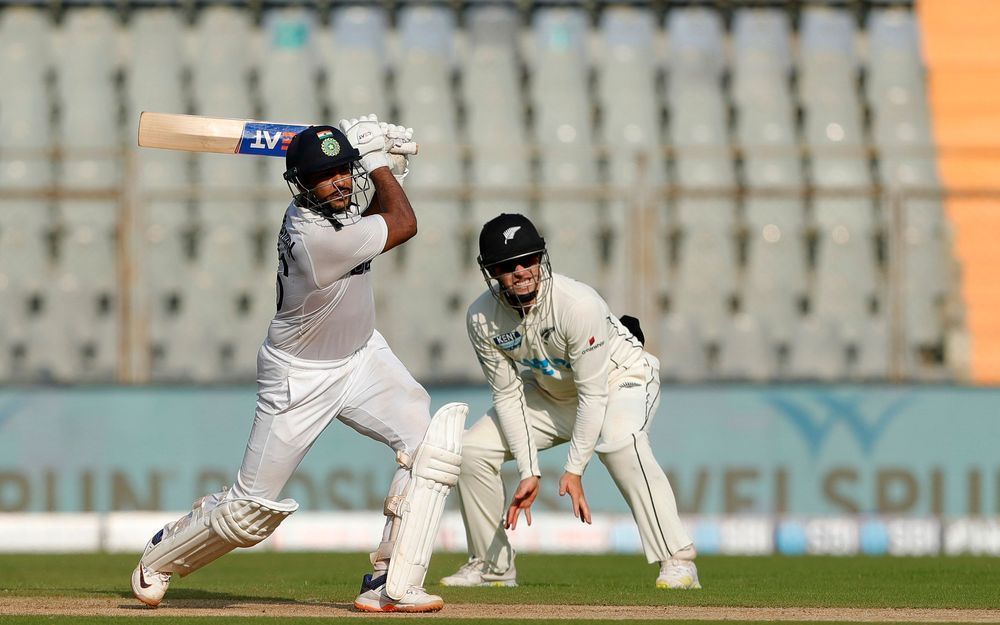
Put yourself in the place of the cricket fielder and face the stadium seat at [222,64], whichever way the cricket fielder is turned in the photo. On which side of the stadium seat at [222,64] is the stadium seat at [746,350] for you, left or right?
right

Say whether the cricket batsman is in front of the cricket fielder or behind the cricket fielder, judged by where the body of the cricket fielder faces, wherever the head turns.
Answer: in front

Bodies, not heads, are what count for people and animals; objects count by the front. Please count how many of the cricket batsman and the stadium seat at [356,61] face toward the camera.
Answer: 1

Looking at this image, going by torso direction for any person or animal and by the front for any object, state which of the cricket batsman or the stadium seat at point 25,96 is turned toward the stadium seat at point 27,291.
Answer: the stadium seat at point 25,96

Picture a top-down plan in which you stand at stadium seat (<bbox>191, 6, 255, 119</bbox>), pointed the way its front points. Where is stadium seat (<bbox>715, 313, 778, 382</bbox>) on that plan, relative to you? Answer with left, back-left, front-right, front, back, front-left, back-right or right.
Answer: front-left

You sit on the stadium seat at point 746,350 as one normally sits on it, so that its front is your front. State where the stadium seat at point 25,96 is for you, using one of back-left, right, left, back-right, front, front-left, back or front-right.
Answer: right

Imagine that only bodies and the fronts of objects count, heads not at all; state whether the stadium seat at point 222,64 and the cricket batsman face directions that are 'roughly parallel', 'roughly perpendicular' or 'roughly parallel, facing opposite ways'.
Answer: roughly perpendicular

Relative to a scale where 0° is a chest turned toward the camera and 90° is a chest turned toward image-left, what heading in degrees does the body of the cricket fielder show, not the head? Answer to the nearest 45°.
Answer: approximately 45°

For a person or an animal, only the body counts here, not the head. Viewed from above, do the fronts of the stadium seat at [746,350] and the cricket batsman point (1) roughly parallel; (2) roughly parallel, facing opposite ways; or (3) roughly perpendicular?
roughly perpendicular
